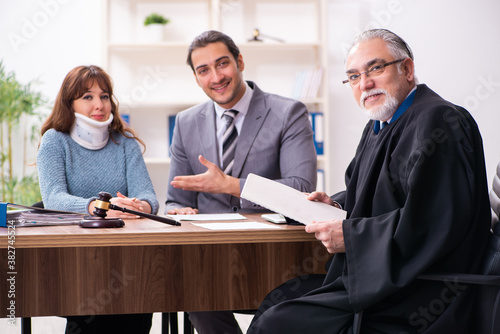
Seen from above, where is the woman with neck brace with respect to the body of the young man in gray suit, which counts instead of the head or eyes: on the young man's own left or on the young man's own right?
on the young man's own right

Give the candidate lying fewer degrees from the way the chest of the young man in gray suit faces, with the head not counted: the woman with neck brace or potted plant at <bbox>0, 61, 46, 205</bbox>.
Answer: the woman with neck brace

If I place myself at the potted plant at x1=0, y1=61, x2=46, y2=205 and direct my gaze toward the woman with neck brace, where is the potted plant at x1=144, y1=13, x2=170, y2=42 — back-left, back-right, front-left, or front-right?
front-left

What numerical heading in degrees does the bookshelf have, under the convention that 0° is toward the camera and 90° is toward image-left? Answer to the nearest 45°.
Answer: approximately 0°

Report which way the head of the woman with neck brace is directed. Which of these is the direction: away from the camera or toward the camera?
toward the camera

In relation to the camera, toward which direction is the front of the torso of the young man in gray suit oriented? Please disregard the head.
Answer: toward the camera

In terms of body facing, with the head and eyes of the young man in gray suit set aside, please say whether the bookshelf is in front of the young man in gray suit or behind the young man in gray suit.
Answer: behind

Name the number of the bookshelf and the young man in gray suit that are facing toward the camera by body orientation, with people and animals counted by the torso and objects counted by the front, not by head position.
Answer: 2

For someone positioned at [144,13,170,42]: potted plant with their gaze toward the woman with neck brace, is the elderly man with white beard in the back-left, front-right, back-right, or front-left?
front-left

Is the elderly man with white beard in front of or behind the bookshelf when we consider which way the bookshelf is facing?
in front

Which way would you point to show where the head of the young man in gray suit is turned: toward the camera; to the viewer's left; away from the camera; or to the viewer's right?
toward the camera

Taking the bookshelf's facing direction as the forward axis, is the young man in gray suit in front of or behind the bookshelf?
in front

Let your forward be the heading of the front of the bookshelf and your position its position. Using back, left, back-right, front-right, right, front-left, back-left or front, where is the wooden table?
front

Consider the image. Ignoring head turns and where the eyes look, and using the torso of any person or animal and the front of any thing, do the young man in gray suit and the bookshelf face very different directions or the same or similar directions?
same or similar directions

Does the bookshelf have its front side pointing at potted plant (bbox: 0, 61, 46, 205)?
no
